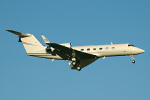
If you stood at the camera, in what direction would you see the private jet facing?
facing to the right of the viewer
